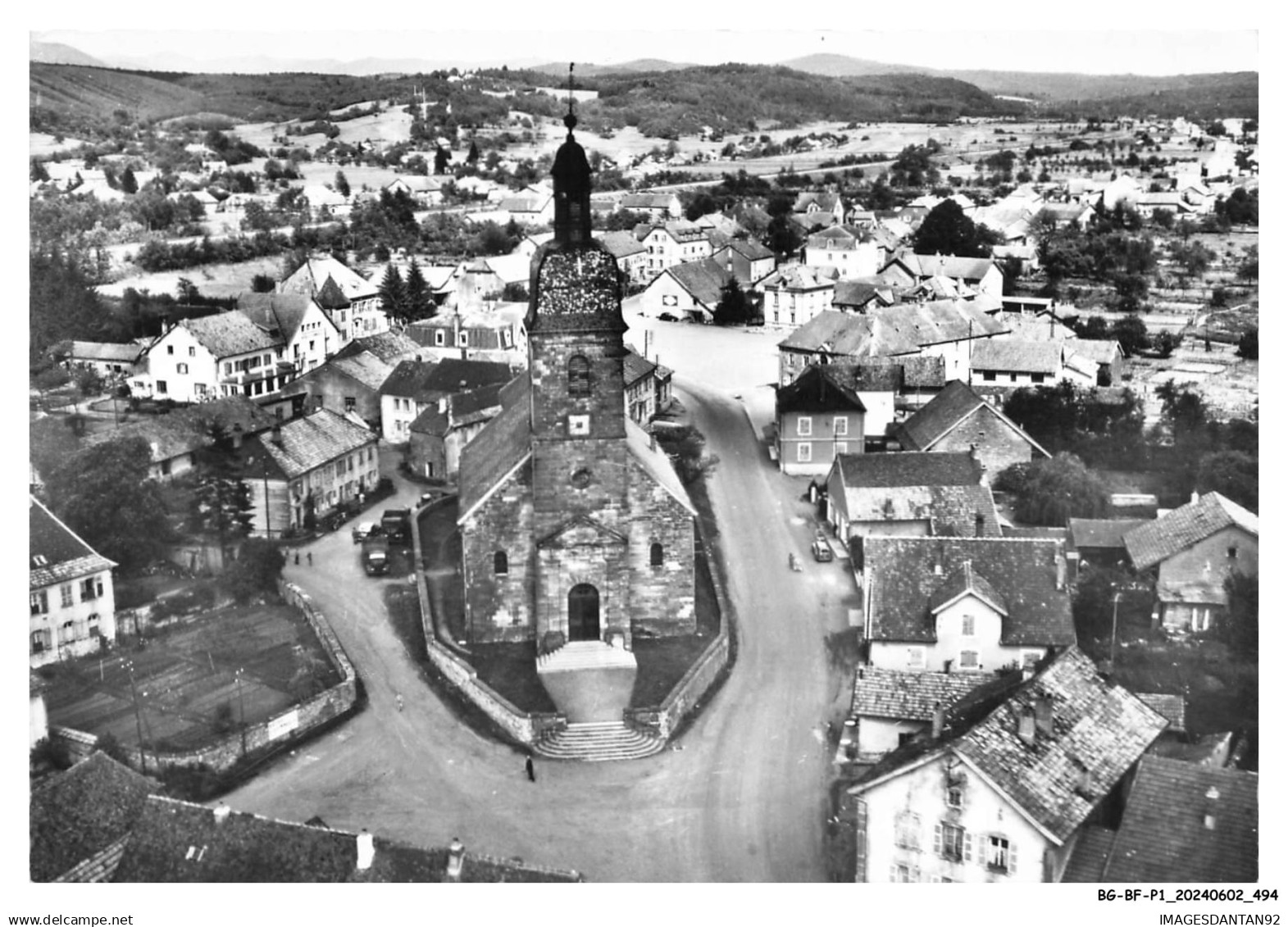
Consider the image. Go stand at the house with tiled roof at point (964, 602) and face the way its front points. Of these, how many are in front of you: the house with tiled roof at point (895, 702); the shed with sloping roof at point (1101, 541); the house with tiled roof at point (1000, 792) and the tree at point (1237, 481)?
2

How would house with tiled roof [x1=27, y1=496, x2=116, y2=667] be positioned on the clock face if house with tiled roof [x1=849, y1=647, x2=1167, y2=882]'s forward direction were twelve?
house with tiled roof [x1=27, y1=496, x2=116, y2=667] is roughly at 2 o'clock from house with tiled roof [x1=849, y1=647, x2=1167, y2=882].

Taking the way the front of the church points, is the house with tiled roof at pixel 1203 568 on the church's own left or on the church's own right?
on the church's own left

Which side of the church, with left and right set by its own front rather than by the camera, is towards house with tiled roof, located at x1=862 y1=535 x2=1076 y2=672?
left

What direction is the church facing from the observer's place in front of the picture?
facing the viewer

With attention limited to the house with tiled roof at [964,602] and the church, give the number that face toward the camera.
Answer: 2

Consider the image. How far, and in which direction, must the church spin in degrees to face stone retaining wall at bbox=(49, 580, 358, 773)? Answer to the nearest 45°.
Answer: approximately 45° to its right

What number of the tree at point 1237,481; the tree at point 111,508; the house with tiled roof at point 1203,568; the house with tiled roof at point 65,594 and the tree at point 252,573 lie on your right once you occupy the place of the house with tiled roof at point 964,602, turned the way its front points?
3

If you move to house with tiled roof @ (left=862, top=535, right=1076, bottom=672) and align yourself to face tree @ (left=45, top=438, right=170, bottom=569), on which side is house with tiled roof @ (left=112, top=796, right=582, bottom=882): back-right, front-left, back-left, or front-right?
front-left

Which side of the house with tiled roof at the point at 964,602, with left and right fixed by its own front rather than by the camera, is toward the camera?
front

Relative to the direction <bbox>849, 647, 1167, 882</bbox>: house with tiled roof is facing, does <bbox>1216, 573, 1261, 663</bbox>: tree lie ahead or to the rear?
to the rear

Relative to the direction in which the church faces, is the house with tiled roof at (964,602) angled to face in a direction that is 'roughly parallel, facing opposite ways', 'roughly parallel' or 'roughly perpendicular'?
roughly parallel

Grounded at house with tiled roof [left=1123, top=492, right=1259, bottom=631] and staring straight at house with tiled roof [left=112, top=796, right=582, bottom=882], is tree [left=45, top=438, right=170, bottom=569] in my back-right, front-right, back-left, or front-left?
front-right

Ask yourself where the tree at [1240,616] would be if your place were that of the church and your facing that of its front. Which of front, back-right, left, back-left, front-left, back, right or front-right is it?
left

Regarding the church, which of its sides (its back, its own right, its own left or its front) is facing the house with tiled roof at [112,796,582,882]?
front

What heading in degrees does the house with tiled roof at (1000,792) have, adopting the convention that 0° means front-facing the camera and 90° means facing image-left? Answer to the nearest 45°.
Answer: approximately 45°
